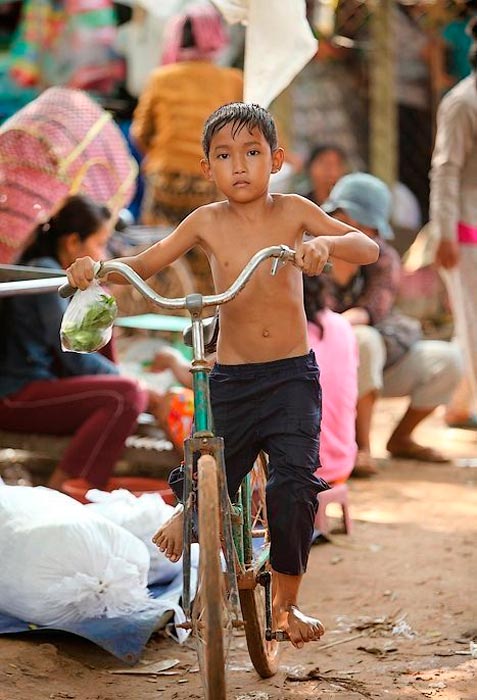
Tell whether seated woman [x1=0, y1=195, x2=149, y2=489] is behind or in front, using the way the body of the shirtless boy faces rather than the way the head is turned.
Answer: behind

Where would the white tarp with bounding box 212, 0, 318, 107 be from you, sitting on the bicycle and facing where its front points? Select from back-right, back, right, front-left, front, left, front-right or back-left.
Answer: back

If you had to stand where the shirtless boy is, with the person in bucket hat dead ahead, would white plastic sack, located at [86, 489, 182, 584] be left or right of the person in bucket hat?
left

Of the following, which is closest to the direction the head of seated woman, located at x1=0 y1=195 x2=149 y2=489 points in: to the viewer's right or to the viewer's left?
to the viewer's right

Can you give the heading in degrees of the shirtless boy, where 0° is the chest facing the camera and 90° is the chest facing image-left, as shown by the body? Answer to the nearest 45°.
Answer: approximately 0°

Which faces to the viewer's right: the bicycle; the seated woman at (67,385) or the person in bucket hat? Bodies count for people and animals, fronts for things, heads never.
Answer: the seated woman

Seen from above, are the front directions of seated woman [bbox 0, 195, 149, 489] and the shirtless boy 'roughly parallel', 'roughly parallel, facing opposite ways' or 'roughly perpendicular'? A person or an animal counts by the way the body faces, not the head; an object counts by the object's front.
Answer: roughly perpendicular

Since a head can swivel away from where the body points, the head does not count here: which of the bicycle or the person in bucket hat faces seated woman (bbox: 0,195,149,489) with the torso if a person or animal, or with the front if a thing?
the person in bucket hat

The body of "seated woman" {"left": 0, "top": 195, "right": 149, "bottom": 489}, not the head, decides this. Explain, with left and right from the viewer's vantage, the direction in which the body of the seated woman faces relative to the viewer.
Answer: facing to the right of the viewer

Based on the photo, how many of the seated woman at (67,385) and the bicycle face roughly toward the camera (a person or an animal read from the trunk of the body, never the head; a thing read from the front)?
1

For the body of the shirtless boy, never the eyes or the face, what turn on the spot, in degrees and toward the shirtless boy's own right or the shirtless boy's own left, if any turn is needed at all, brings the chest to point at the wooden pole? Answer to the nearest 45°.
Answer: approximately 180°

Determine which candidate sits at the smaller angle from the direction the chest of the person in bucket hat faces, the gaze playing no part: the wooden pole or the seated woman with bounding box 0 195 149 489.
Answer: the seated woman
